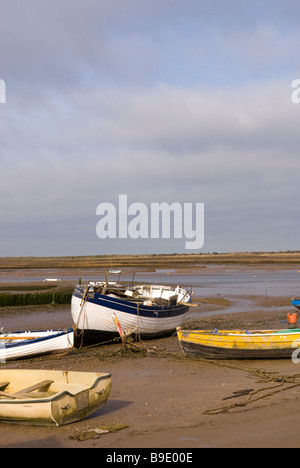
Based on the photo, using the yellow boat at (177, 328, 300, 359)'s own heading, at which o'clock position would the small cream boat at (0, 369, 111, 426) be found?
The small cream boat is roughly at 10 o'clock from the yellow boat.

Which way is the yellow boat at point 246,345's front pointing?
to the viewer's left

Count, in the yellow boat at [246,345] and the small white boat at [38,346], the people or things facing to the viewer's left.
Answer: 1

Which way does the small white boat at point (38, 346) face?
to the viewer's right

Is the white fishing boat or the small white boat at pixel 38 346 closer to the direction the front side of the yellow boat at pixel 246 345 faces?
the small white boat

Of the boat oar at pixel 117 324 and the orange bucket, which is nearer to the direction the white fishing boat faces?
the boat oar
